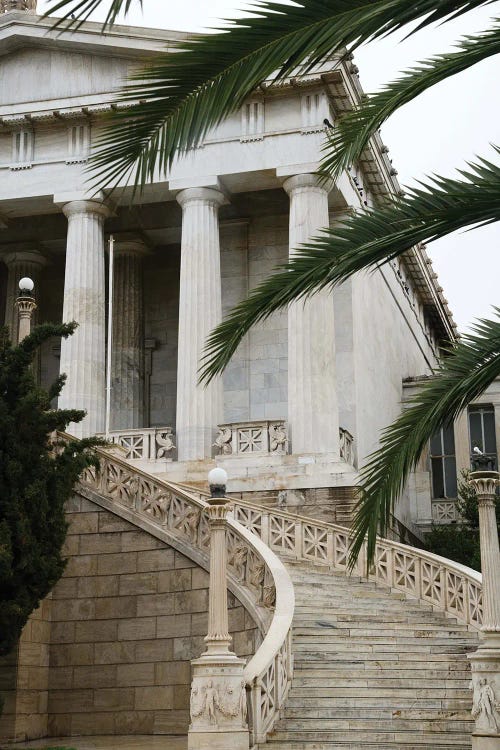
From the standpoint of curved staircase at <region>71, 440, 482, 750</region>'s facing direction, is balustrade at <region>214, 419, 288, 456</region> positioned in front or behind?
behind

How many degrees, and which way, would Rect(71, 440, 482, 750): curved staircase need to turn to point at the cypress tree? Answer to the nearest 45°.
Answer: approximately 45° to its right

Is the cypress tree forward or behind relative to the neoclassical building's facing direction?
forward

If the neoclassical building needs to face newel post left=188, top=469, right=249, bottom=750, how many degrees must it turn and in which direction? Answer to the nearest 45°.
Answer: approximately 45° to its left

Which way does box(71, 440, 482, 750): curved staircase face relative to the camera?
toward the camera

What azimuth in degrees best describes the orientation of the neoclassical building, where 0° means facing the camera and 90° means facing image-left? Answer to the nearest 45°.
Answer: approximately 45°

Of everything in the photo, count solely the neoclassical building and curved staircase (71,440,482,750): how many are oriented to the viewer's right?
0
